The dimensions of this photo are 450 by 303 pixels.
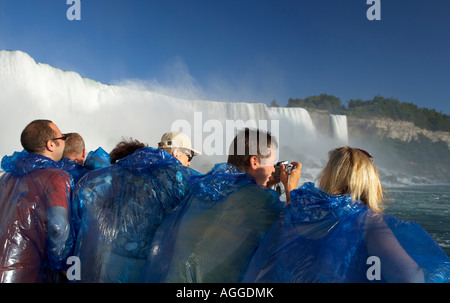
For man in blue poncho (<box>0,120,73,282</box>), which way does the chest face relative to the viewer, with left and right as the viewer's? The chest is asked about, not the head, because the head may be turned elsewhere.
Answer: facing away from the viewer and to the right of the viewer

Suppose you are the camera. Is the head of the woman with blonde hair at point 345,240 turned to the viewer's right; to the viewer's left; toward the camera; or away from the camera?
away from the camera

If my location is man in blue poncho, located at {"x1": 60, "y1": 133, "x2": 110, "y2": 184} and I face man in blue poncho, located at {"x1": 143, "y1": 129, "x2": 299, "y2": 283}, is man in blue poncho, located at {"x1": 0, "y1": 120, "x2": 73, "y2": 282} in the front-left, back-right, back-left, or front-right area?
front-right

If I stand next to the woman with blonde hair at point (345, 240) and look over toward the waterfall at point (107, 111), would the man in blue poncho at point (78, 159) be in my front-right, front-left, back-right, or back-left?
front-left

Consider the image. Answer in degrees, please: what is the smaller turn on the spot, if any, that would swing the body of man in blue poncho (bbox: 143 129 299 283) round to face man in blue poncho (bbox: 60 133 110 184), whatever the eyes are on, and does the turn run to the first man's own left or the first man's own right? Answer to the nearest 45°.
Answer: approximately 90° to the first man's own left

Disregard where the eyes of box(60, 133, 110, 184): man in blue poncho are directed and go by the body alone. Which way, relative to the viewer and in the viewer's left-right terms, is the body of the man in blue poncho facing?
facing away from the viewer and to the right of the viewer

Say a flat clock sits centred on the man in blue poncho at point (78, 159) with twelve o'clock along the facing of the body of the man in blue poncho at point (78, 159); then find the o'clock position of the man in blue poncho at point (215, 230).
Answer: the man in blue poncho at point (215, 230) is roughly at 4 o'clock from the man in blue poncho at point (78, 159).

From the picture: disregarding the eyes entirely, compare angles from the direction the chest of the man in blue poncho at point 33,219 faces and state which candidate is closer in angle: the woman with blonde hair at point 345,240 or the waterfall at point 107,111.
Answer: the waterfall

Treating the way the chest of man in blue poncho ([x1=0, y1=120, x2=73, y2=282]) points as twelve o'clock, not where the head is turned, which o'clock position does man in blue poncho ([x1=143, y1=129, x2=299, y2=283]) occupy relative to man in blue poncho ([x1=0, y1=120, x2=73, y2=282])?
man in blue poncho ([x1=143, y1=129, x2=299, y2=283]) is roughly at 3 o'clock from man in blue poncho ([x1=0, y1=120, x2=73, y2=282]).

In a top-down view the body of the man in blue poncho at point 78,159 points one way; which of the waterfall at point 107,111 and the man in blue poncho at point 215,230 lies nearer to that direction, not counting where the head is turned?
the waterfall

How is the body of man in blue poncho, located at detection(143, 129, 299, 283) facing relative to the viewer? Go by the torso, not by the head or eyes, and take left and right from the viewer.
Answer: facing away from the viewer and to the right of the viewer

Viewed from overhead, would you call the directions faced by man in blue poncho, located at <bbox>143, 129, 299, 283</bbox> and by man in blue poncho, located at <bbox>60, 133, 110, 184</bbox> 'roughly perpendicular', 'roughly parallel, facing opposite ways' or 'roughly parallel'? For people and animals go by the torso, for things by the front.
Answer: roughly parallel

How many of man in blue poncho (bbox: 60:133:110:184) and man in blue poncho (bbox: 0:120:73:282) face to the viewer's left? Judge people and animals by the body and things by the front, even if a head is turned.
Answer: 0

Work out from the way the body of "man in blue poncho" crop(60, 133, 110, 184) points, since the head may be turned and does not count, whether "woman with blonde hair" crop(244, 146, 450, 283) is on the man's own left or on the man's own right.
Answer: on the man's own right

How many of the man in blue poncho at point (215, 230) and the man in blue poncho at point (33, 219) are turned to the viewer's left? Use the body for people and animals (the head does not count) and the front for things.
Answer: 0
